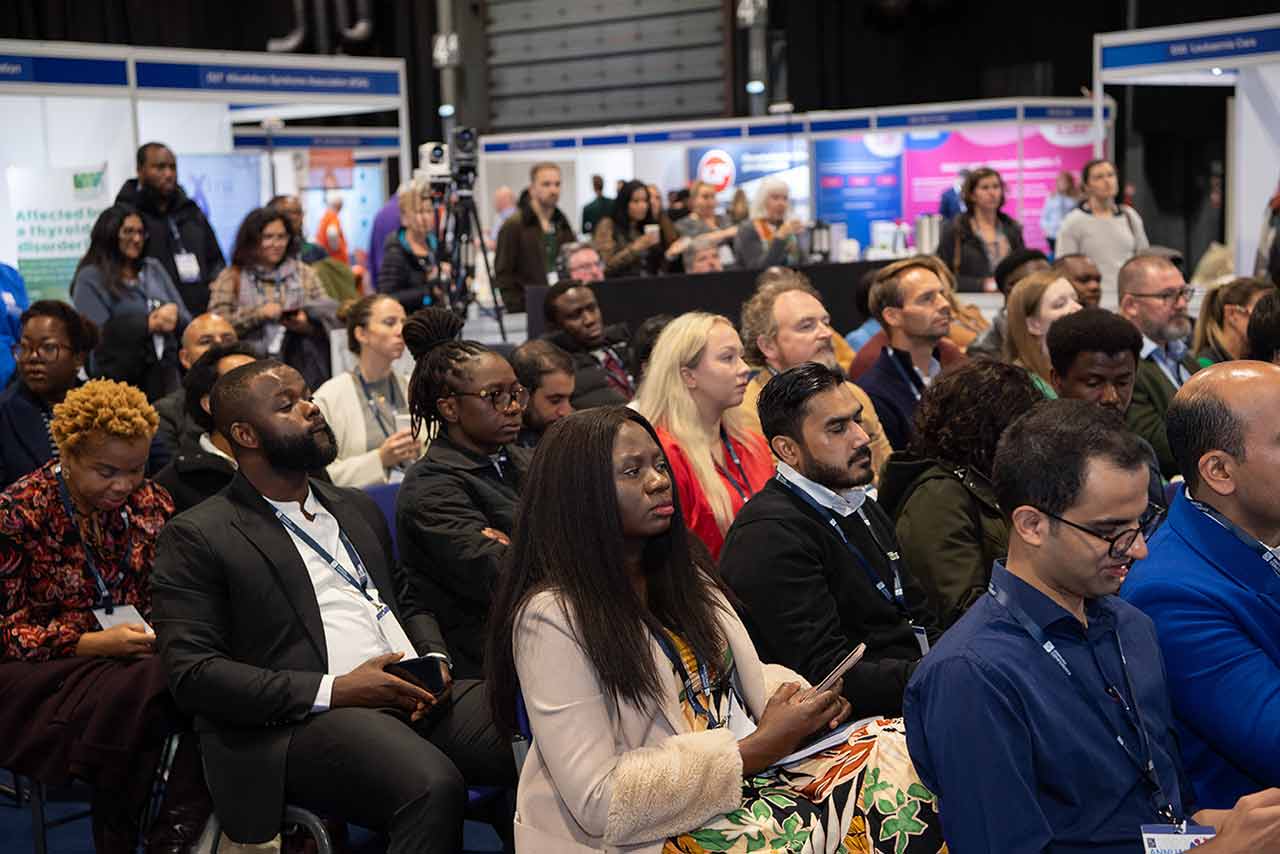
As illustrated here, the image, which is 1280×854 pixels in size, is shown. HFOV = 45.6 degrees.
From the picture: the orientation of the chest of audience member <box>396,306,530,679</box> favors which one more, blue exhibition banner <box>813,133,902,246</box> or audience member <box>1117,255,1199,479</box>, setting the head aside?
the audience member

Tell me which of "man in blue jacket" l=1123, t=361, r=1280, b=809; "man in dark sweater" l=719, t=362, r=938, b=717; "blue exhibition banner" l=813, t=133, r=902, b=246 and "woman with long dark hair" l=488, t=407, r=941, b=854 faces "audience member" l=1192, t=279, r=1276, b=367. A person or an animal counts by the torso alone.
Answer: the blue exhibition banner

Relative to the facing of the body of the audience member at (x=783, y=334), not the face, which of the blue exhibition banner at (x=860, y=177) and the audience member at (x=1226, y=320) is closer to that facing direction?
the audience member

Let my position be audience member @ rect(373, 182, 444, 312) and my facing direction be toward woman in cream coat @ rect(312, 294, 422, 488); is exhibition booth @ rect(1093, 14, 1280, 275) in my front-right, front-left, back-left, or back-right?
back-left

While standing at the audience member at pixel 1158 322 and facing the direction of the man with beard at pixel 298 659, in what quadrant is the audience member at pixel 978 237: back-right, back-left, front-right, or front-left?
back-right
